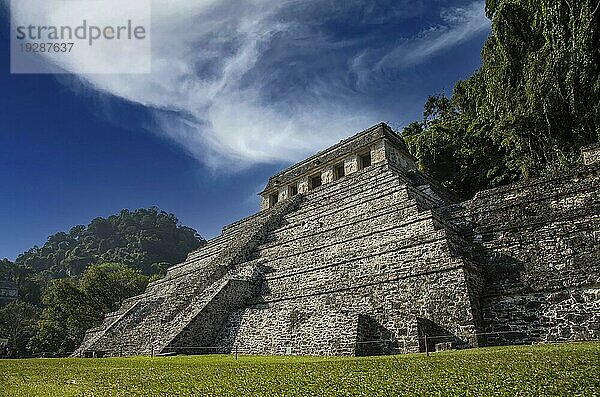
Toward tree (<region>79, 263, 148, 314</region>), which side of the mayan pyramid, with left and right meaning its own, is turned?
right

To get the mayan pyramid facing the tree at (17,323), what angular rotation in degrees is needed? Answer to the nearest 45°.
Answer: approximately 90° to its right

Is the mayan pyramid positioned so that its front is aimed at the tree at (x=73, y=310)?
no

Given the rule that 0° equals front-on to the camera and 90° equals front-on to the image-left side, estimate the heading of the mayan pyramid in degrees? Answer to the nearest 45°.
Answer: approximately 45°
